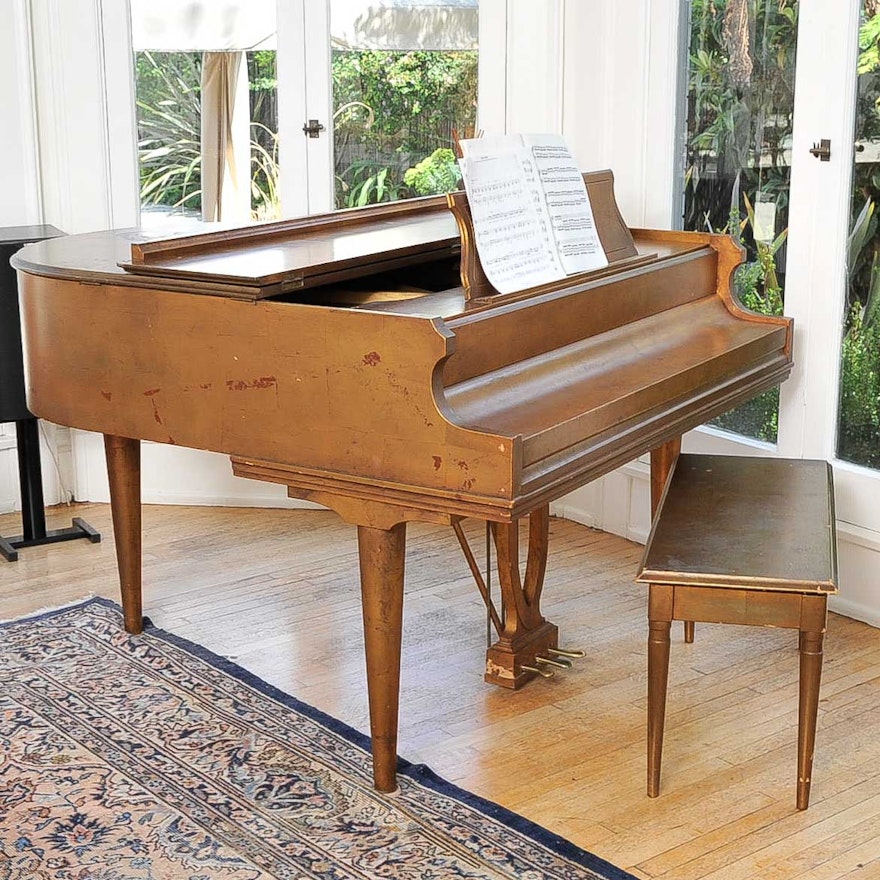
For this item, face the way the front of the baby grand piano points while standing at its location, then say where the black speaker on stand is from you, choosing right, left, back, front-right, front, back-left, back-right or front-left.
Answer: back

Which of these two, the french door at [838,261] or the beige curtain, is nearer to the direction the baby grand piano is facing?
the french door

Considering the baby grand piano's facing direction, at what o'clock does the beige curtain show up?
The beige curtain is roughly at 7 o'clock from the baby grand piano.

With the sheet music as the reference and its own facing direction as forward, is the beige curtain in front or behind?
behind

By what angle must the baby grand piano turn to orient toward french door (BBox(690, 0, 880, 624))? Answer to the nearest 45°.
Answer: approximately 90° to its left

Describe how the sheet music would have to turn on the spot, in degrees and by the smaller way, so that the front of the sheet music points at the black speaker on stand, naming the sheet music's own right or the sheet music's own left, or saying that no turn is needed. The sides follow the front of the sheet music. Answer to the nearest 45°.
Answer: approximately 180°

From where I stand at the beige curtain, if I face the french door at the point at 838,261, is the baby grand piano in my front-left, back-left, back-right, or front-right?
front-right

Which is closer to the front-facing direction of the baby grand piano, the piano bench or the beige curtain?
the piano bench

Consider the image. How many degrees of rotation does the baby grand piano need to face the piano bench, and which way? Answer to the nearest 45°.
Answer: approximately 45° to its left

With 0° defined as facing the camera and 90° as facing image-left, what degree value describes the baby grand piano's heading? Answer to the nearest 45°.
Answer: approximately 315°

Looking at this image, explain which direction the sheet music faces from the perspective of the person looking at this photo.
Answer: facing the viewer and to the right of the viewer
